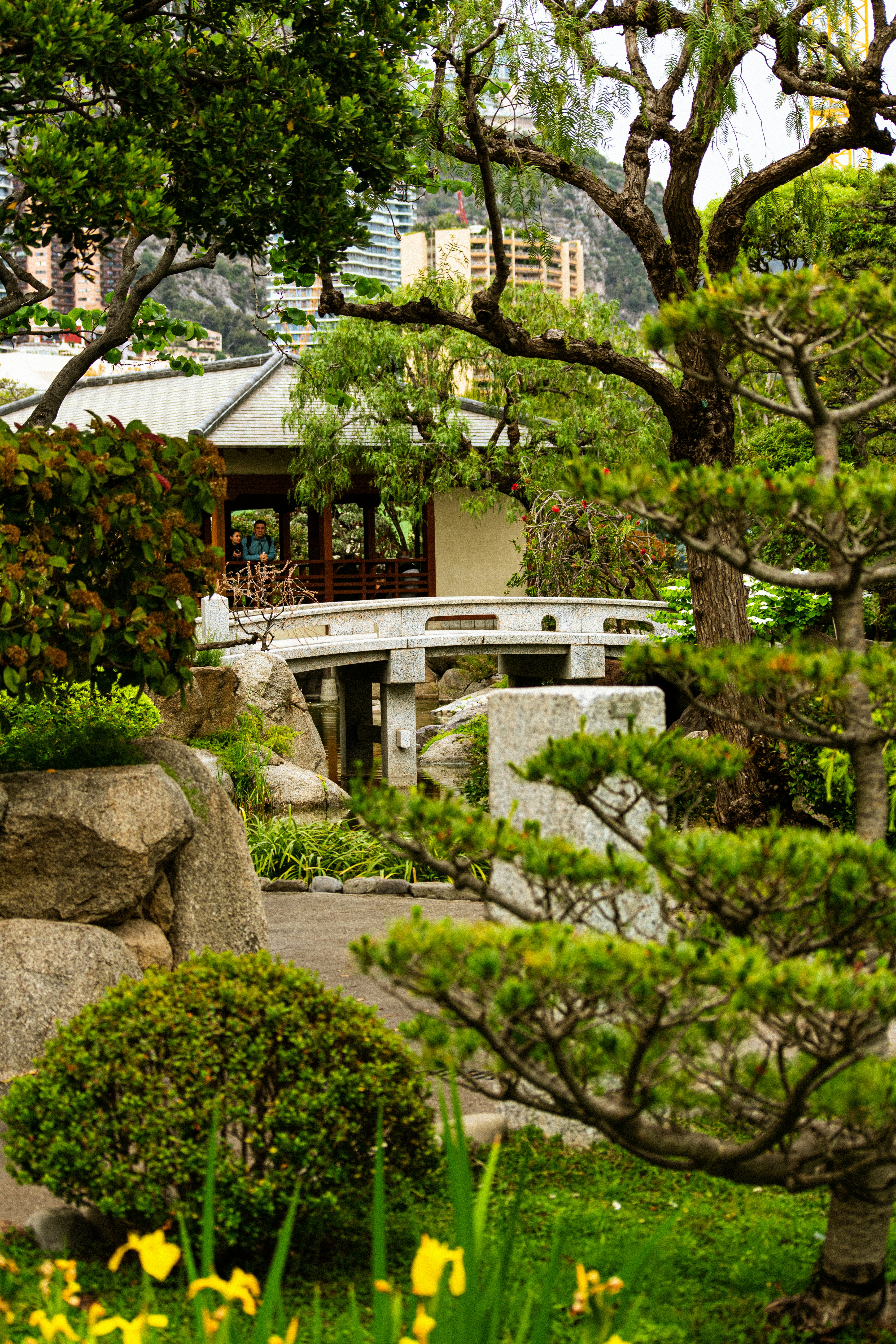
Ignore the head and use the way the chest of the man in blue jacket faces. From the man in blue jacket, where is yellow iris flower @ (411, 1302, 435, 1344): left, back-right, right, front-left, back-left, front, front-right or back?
front

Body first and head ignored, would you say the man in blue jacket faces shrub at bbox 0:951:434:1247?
yes

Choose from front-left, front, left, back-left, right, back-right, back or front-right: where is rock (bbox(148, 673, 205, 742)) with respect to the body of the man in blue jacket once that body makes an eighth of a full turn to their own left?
front-right

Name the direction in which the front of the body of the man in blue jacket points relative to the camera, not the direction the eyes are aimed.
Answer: toward the camera

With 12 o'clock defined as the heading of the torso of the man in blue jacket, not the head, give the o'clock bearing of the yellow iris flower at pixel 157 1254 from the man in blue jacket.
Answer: The yellow iris flower is roughly at 12 o'clock from the man in blue jacket.

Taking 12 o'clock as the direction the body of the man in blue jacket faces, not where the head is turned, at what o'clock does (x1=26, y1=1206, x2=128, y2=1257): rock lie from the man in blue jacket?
The rock is roughly at 12 o'clock from the man in blue jacket.

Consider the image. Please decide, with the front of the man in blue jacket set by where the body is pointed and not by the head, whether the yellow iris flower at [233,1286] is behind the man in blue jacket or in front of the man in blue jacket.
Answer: in front

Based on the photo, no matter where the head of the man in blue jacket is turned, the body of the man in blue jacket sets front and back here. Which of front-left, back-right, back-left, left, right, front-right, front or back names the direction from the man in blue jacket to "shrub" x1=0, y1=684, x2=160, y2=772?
front

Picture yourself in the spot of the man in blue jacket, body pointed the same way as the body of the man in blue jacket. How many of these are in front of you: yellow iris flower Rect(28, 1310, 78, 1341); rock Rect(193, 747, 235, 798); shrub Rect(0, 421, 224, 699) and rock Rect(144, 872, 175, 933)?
4

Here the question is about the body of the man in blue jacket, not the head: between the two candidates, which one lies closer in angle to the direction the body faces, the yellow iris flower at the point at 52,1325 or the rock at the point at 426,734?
the yellow iris flower

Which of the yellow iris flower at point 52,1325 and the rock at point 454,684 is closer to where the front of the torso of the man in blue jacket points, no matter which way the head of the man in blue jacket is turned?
the yellow iris flower

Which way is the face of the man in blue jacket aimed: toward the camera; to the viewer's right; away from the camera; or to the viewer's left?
toward the camera

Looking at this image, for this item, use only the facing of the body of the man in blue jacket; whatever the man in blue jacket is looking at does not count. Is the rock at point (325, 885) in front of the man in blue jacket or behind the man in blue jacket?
in front

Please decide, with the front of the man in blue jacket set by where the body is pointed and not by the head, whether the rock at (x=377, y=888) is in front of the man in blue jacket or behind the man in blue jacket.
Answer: in front

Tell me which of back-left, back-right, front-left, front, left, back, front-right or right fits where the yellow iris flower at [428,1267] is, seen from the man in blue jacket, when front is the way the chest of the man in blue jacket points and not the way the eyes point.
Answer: front

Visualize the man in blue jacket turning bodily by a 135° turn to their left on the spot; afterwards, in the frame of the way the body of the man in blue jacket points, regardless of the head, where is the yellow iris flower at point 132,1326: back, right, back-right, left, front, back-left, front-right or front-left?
back-right

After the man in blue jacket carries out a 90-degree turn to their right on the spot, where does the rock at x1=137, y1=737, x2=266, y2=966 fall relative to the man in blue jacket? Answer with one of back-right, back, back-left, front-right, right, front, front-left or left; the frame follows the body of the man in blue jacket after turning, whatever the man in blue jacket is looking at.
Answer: left
